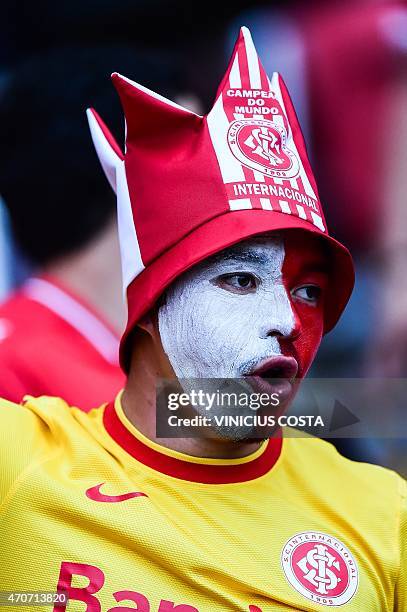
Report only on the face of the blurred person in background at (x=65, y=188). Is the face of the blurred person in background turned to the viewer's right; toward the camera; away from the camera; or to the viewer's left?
away from the camera

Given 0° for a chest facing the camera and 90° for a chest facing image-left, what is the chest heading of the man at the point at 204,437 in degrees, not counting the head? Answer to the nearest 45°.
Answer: approximately 0°

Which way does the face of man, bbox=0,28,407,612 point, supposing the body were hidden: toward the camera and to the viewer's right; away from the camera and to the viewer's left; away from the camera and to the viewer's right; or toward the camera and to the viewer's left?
toward the camera and to the viewer's right
